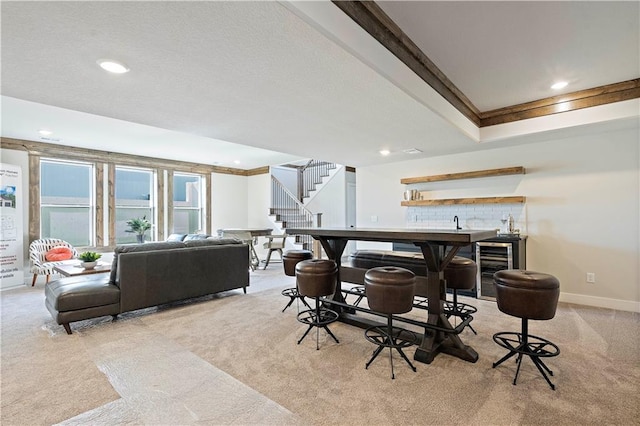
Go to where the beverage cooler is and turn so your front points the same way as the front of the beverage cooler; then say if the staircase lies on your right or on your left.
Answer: on your right

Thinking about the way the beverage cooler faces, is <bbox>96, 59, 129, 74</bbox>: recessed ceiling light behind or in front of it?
in front

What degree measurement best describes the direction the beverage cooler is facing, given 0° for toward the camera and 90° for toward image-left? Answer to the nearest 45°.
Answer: approximately 45°
